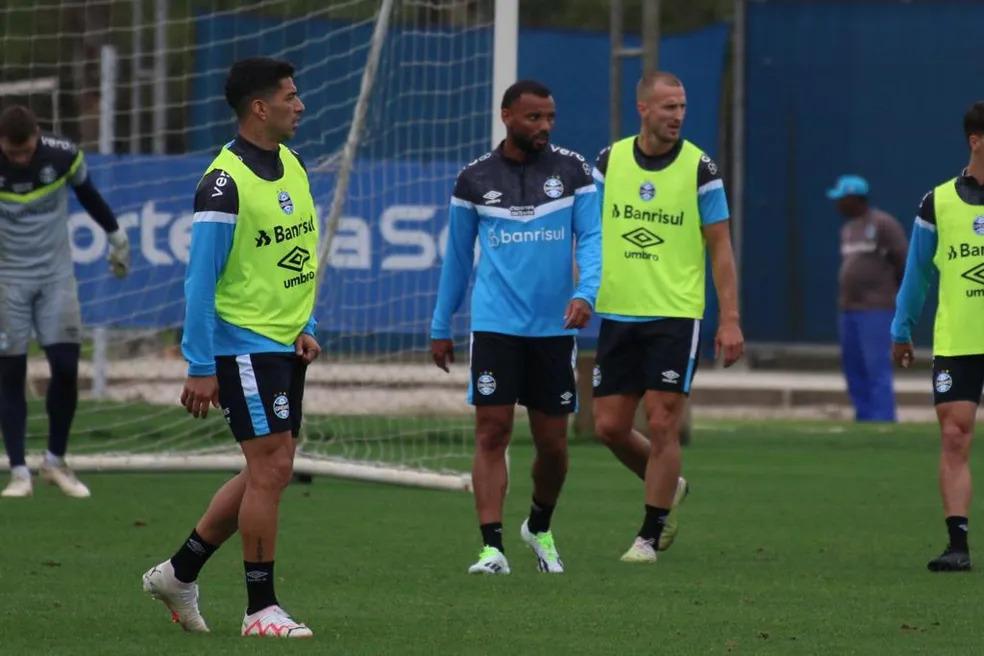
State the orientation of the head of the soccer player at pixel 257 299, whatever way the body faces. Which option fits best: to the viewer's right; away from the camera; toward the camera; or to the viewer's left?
to the viewer's right

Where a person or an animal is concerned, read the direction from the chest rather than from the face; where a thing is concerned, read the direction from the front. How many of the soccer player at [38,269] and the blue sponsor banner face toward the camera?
2

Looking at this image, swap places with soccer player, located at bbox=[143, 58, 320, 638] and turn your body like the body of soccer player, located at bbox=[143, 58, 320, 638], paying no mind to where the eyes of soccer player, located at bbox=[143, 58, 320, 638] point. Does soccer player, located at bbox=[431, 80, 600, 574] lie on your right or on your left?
on your left

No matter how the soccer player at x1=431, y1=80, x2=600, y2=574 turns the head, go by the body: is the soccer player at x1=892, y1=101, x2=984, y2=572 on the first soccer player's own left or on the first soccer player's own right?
on the first soccer player's own left

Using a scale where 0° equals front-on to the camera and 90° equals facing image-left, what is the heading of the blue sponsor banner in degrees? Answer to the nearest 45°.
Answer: approximately 0°

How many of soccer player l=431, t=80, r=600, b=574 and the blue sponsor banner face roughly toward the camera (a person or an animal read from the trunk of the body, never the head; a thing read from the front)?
2

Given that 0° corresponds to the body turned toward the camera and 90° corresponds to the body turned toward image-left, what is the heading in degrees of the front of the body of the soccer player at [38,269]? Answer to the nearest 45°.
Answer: approximately 0°
